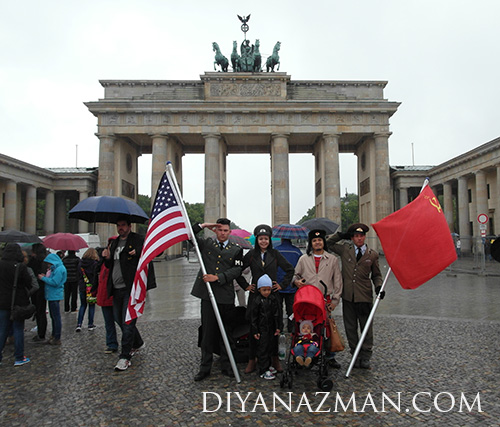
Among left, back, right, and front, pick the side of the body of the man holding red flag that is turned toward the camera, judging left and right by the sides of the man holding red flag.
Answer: front

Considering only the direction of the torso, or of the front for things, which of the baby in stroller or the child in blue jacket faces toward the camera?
the baby in stroller

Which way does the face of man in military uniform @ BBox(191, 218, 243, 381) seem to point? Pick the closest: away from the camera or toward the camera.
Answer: toward the camera

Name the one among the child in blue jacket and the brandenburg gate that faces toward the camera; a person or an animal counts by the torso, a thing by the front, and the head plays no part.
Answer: the brandenburg gate

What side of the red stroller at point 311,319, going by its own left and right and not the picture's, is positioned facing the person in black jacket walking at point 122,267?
right

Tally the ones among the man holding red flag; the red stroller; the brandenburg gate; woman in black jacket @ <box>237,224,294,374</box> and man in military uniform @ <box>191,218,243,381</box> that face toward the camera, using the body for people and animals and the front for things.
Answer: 5

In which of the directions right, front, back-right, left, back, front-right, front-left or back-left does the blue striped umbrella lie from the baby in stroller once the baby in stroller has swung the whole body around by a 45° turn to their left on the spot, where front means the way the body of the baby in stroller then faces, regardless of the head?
back-left

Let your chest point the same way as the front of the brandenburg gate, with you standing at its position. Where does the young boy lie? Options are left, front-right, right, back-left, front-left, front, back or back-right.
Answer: front

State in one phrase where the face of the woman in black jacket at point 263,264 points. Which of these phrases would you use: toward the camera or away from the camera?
toward the camera

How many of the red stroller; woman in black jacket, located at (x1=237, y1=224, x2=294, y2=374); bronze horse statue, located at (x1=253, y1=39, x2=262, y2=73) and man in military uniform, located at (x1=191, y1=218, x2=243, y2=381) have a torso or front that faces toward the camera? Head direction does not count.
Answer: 4

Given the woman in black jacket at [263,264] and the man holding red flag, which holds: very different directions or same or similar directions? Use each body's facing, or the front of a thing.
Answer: same or similar directions

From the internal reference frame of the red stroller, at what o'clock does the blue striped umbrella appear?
The blue striped umbrella is roughly at 6 o'clock from the red stroller.

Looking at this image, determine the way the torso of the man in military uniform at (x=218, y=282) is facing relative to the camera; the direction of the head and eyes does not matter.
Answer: toward the camera

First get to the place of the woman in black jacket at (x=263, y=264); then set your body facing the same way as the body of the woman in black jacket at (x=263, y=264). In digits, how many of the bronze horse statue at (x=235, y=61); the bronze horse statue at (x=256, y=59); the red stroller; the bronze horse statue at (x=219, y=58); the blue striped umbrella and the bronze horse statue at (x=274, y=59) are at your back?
5

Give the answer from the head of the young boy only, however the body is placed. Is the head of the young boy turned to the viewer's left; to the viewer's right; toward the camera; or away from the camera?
toward the camera

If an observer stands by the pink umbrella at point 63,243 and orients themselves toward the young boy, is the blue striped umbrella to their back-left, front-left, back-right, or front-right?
front-left

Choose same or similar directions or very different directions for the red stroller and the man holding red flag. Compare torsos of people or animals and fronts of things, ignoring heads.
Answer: same or similar directions

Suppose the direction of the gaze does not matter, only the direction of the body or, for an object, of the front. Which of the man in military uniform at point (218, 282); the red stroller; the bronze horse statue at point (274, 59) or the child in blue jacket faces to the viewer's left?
the child in blue jacket

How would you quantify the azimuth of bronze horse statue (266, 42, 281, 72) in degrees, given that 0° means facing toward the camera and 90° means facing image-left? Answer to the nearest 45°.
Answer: approximately 315°

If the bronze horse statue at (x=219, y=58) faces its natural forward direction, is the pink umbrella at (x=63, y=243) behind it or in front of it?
in front

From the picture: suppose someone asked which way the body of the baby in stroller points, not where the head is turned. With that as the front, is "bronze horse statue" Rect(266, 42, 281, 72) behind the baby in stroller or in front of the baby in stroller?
behind
